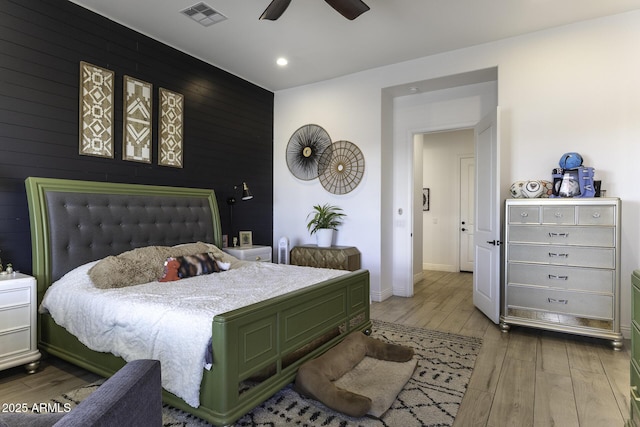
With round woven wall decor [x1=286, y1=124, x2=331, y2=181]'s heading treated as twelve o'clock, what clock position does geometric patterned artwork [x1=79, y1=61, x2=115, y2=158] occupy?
The geometric patterned artwork is roughly at 12 o'clock from the round woven wall decor.

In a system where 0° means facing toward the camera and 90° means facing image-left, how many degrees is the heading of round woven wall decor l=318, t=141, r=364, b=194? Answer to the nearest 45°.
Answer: approximately 45°

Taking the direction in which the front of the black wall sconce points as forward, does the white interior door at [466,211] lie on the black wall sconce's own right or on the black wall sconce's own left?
on the black wall sconce's own left

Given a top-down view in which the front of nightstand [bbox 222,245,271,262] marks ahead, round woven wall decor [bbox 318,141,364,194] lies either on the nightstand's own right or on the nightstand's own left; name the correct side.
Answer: on the nightstand's own left

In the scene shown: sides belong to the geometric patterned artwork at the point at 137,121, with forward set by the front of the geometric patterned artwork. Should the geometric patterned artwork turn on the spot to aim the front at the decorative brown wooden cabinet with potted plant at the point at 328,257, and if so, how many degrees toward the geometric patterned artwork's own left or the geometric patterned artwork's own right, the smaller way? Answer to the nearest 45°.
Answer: approximately 45° to the geometric patterned artwork's own left

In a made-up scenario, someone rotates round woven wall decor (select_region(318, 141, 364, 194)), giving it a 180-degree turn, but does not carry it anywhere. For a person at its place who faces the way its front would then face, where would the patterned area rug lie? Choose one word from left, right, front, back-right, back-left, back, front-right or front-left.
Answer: back-right

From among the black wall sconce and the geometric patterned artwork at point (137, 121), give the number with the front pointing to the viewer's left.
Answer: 0

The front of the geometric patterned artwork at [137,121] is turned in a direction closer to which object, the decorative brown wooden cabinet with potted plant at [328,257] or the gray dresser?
the gray dresser
